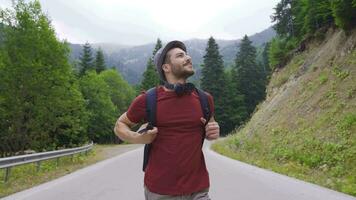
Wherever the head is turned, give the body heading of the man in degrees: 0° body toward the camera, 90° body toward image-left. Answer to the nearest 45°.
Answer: approximately 315°

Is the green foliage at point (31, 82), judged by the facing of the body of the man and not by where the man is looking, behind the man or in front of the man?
behind
